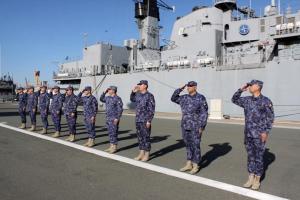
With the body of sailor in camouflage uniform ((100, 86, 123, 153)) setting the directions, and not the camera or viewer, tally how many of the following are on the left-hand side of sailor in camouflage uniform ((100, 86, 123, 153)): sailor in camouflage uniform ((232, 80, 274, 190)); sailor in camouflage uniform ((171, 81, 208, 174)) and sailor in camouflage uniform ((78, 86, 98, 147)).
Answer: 2

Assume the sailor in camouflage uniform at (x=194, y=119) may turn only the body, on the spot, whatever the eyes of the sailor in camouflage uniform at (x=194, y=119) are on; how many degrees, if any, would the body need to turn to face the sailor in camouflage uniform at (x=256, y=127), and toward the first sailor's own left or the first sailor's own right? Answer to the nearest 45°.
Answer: approximately 90° to the first sailor's own left

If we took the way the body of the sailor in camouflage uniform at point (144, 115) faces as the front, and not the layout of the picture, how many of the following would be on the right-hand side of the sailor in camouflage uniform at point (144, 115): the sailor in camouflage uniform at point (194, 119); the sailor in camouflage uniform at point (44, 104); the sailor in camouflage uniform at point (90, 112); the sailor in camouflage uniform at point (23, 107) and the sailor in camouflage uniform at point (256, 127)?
3

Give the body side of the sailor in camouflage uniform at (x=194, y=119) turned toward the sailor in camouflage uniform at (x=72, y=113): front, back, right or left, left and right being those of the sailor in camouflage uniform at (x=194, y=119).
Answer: right

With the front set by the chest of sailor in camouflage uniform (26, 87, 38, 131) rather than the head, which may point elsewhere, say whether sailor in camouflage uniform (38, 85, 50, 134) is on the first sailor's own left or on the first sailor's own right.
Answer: on the first sailor's own left

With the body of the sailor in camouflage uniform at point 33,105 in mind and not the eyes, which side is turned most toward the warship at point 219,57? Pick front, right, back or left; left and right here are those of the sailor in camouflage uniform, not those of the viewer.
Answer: back

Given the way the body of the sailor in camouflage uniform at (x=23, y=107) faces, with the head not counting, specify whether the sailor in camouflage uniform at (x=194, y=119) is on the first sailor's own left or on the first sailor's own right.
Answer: on the first sailor's own left

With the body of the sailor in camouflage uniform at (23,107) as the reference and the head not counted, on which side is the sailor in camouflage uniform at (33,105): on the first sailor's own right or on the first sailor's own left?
on the first sailor's own left

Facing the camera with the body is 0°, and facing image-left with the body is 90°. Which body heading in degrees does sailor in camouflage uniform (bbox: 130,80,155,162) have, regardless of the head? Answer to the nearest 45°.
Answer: approximately 45°

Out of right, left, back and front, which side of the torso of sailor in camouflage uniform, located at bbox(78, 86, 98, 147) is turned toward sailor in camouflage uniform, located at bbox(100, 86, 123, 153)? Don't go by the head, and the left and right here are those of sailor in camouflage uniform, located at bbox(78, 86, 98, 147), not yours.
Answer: left
